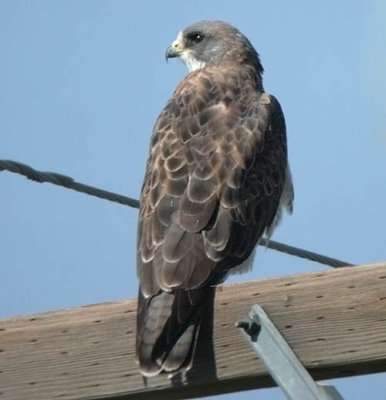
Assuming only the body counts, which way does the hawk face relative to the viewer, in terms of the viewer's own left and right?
facing away from the viewer and to the right of the viewer
